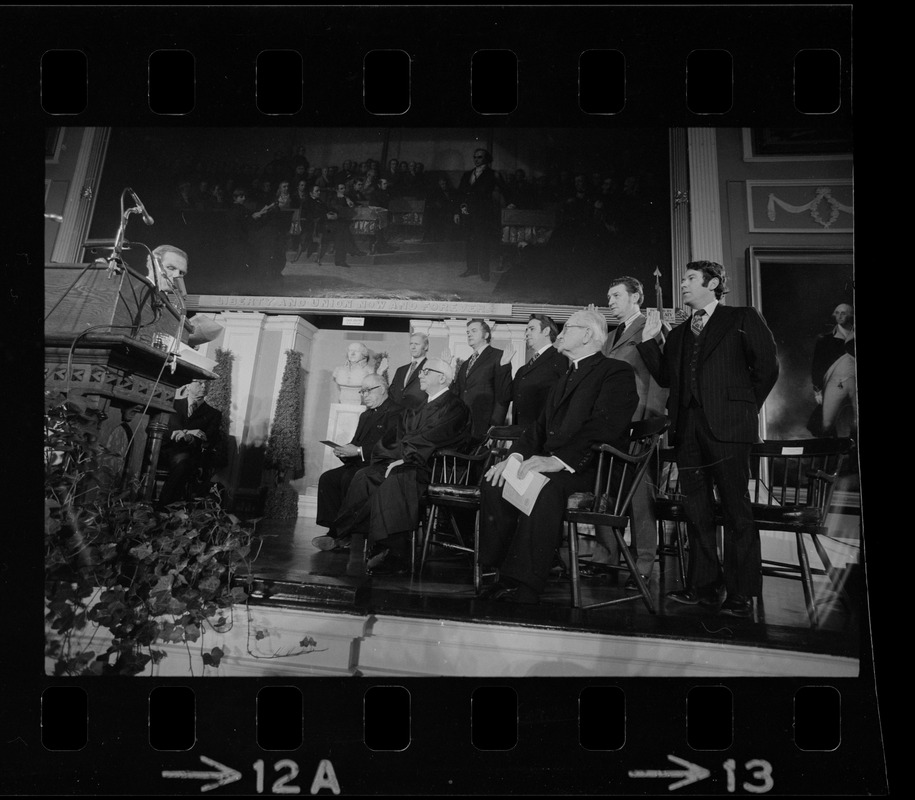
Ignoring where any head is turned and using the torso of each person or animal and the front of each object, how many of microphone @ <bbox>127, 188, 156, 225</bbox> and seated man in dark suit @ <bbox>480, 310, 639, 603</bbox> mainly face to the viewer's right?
1

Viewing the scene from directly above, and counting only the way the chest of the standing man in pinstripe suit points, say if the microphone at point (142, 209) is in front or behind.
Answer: in front

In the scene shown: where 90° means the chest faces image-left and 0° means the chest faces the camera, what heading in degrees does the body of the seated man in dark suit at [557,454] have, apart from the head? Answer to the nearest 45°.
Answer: approximately 45°

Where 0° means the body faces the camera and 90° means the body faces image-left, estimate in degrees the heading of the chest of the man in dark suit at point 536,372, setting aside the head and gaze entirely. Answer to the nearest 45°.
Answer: approximately 45°

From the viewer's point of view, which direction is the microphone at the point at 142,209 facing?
to the viewer's right

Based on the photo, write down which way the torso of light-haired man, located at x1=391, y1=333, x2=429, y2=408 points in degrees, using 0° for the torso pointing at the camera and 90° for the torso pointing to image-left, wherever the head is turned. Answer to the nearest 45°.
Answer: approximately 45°

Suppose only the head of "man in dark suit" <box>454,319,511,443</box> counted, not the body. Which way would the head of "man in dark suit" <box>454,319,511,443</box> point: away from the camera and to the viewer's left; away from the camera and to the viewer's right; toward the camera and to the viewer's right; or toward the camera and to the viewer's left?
toward the camera and to the viewer's left

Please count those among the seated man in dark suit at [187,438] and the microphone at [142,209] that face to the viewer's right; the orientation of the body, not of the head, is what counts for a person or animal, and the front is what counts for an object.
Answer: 1

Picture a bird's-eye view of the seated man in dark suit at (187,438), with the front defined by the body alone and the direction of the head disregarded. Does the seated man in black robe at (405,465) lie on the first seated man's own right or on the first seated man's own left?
on the first seated man's own left

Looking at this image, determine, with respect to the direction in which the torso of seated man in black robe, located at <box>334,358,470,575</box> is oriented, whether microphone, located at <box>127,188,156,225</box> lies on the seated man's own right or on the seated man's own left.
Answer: on the seated man's own right

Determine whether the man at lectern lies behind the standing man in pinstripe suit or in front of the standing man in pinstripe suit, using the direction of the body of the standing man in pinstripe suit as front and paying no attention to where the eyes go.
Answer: in front
